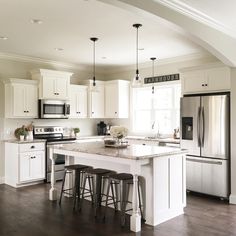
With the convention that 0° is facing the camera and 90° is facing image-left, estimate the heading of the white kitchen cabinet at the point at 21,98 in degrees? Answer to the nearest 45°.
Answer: approximately 315°

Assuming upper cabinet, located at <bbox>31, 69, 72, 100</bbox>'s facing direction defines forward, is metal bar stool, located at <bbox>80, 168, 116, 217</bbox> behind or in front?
in front

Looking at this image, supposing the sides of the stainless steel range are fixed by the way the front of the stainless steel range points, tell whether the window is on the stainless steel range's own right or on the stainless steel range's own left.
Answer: on the stainless steel range's own left

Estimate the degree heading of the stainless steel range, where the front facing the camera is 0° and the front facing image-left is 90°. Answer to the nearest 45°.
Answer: approximately 315°

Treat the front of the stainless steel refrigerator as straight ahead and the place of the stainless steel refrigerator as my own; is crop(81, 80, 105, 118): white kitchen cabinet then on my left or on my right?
on my right
